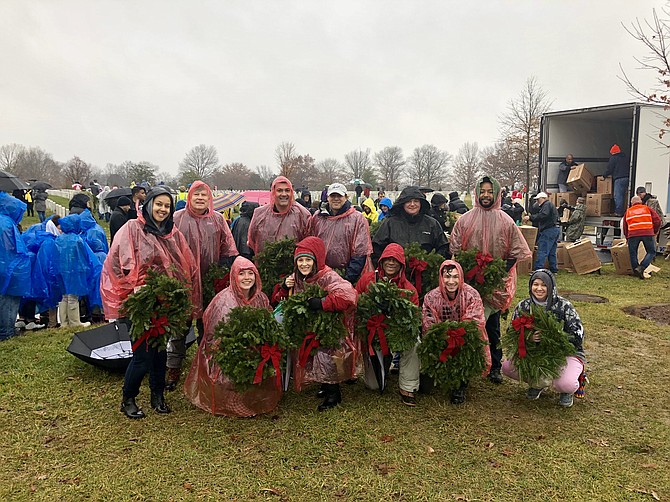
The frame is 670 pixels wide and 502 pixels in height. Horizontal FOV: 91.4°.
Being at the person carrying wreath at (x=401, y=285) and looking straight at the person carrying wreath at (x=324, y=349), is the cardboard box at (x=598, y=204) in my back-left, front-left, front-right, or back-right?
back-right

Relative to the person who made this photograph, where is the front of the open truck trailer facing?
facing away from the viewer and to the right of the viewer

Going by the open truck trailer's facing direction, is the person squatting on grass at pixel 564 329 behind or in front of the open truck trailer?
behind

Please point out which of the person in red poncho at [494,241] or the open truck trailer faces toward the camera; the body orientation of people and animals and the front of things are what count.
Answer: the person in red poncho

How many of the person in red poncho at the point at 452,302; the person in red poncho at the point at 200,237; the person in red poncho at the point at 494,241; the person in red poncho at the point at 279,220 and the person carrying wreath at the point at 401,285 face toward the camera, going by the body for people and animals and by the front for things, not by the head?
5

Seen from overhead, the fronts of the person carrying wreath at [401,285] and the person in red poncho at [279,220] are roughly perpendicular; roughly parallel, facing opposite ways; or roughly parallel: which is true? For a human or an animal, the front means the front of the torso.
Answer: roughly parallel

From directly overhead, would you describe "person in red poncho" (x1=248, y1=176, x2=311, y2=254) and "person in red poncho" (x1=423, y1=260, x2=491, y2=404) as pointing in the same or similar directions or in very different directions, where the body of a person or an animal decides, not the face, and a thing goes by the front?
same or similar directions

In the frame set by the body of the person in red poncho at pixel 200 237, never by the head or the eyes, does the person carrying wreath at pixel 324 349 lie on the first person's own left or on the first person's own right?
on the first person's own left

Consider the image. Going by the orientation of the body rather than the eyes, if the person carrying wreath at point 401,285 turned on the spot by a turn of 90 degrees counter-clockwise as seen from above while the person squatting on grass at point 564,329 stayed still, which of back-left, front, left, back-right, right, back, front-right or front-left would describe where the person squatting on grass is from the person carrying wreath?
front

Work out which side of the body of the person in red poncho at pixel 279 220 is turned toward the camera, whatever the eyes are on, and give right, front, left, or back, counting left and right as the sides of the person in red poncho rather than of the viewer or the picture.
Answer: front

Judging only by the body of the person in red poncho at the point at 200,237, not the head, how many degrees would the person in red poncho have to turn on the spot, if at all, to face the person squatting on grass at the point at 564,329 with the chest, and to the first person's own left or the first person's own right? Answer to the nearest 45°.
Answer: approximately 45° to the first person's own left

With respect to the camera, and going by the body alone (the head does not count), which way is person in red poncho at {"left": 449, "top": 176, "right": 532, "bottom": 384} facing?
toward the camera

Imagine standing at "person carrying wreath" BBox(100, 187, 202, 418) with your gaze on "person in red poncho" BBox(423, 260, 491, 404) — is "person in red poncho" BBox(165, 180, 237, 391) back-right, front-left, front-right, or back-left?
front-left

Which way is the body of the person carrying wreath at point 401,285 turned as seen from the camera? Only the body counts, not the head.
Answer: toward the camera

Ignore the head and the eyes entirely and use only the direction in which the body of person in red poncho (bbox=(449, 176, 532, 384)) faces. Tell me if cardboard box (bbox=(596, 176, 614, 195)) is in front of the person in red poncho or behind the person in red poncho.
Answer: behind

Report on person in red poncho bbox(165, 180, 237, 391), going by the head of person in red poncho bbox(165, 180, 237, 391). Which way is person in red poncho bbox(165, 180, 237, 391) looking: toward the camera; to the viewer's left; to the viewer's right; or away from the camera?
toward the camera

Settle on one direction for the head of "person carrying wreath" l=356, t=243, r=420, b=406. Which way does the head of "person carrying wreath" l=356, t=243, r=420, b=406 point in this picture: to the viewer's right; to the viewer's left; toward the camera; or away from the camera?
toward the camera
